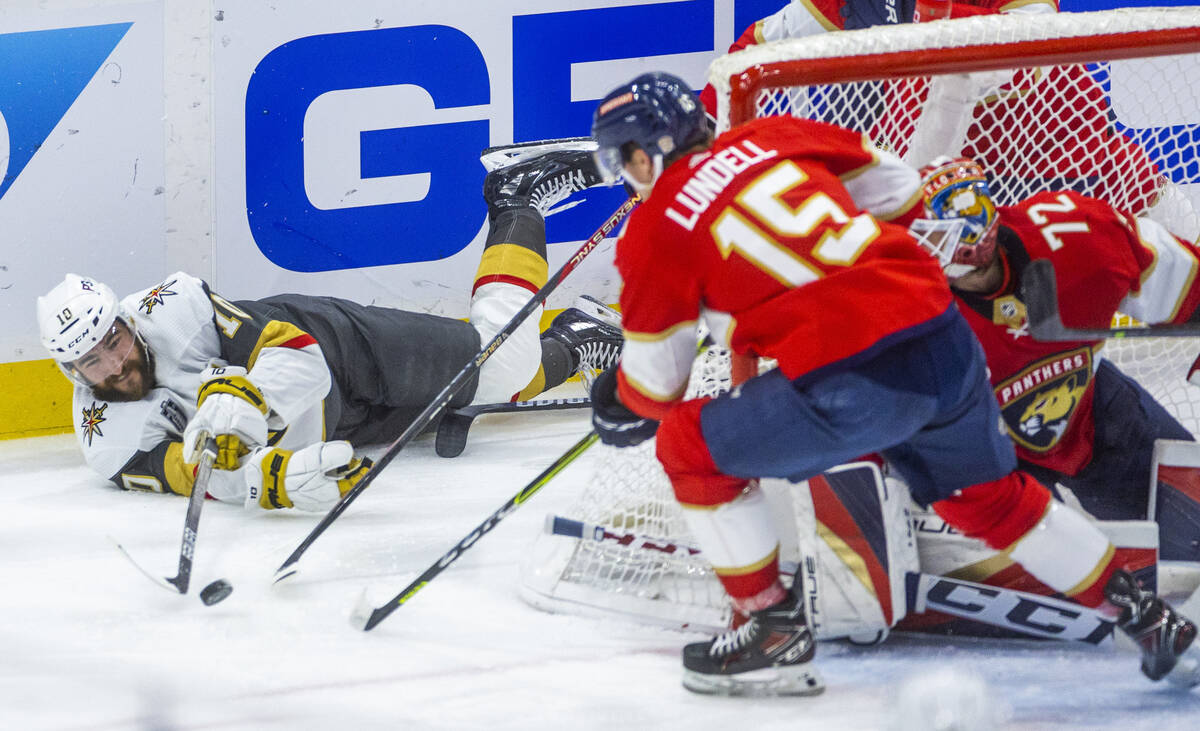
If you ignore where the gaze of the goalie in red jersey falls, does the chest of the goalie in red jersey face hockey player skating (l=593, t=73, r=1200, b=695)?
yes

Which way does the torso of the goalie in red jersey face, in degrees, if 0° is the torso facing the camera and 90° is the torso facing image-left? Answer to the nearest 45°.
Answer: approximately 45°

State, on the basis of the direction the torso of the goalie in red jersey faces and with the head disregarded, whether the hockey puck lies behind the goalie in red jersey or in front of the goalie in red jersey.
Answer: in front

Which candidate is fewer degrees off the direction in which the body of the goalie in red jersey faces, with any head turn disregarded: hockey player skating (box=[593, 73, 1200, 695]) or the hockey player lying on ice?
the hockey player skating

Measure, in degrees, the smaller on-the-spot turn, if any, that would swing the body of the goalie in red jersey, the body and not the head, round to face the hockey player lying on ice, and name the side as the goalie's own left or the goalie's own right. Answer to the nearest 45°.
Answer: approximately 45° to the goalie's own right
